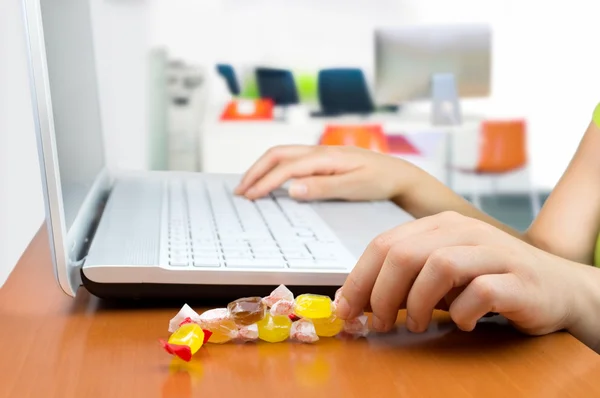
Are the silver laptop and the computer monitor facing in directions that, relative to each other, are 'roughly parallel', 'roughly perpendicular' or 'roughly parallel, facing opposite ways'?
roughly perpendicular

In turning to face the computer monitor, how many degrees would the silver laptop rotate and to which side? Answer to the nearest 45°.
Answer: approximately 90° to its left

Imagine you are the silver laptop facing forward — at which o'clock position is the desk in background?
The desk in background is roughly at 9 o'clock from the silver laptop.

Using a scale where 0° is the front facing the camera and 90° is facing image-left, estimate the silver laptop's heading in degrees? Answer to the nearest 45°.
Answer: approximately 270°

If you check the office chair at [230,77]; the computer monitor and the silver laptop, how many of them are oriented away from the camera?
1

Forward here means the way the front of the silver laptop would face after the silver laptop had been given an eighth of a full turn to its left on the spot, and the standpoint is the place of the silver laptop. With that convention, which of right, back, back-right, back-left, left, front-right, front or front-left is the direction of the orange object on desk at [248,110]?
front-left

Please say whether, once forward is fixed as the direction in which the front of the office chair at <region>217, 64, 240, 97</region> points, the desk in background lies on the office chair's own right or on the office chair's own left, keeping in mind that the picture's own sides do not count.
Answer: on the office chair's own right
